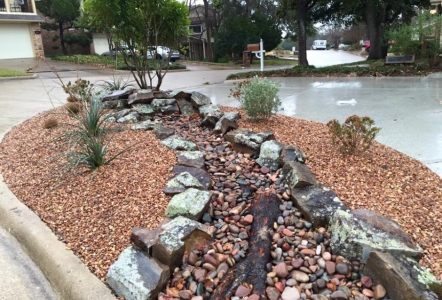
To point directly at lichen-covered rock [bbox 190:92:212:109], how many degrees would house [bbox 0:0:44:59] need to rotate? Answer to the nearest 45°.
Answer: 0° — it already faces it

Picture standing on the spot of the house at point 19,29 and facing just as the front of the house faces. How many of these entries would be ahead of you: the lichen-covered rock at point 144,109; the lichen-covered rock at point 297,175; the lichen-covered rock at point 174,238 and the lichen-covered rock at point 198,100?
4

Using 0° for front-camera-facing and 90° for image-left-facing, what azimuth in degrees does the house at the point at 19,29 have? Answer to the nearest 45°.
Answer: approximately 0°

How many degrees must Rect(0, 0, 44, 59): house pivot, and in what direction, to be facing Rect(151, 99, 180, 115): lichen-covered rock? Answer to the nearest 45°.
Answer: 0° — it already faces it

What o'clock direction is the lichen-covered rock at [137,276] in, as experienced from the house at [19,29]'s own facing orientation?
The lichen-covered rock is roughly at 12 o'clock from the house.

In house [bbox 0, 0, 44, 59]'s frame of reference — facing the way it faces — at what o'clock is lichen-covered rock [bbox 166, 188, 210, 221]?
The lichen-covered rock is roughly at 12 o'clock from the house.

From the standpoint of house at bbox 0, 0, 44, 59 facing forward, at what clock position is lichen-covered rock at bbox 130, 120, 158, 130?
The lichen-covered rock is roughly at 12 o'clock from the house.

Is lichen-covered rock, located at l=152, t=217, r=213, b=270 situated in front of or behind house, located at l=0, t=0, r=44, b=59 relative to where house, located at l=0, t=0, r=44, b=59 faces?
in front

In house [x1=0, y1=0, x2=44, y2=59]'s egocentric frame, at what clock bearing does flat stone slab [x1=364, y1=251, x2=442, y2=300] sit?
The flat stone slab is roughly at 12 o'clock from the house.

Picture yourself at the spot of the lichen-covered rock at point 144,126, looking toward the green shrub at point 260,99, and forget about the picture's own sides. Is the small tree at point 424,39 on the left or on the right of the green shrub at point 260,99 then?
left
